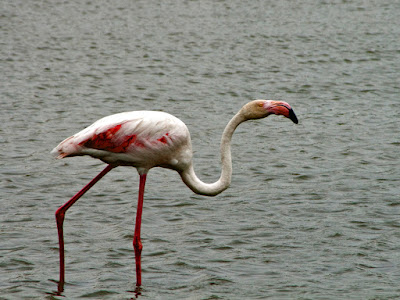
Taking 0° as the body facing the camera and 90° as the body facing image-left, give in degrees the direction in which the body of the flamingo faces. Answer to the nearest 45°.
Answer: approximately 270°
